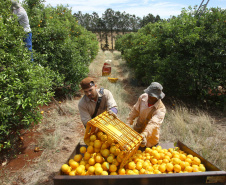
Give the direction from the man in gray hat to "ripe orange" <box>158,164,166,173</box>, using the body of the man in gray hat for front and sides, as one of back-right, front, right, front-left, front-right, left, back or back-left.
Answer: front-left

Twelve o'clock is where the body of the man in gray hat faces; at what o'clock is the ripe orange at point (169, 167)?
The ripe orange is roughly at 10 o'clock from the man in gray hat.

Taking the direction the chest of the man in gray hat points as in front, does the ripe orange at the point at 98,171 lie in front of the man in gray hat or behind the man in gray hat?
in front

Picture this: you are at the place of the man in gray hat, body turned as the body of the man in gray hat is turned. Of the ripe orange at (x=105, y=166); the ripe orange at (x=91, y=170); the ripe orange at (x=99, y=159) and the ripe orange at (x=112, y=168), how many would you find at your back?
0

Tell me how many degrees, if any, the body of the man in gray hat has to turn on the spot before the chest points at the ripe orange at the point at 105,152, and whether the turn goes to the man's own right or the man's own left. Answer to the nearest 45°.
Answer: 0° — they already face it

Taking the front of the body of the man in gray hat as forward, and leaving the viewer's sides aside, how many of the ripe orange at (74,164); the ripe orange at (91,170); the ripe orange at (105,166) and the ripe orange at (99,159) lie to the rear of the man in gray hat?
0

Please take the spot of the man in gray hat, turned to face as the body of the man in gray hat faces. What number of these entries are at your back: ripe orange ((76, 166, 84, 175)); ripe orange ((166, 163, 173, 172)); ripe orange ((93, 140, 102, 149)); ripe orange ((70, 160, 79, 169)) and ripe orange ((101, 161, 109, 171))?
0

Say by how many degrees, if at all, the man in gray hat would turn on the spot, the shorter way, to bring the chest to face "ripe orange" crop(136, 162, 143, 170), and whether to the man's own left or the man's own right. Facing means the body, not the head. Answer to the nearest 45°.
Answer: approximately 45° to the man's own left

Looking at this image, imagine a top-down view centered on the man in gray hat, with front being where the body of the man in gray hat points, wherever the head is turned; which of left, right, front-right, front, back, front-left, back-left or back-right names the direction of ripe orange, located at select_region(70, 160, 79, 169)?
front

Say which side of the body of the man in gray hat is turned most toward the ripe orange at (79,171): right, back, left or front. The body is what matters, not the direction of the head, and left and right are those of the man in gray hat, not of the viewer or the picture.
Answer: front

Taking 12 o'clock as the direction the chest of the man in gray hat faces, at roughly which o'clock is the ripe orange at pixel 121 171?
The ripe orange is roughly at 11 o'clock from the man in gray hat.

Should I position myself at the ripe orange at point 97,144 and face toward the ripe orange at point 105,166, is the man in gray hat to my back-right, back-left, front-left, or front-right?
back-left

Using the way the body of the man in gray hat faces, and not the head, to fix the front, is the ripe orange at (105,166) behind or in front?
in front

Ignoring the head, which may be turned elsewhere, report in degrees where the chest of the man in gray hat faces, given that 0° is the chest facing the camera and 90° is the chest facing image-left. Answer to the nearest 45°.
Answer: approximately 45°
